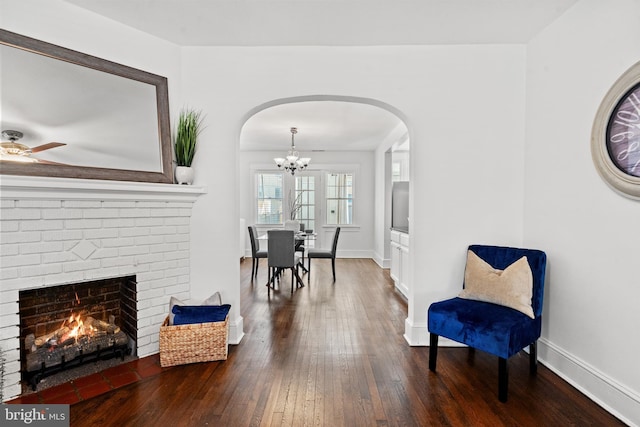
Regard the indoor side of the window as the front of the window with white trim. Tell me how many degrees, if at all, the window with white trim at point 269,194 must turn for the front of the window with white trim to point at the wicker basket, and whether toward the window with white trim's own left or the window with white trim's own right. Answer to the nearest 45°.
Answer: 0° — it already faces it

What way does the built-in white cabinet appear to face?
to the viewer's left

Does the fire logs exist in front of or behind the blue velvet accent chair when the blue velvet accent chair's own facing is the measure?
in front

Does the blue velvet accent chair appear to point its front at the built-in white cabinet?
no

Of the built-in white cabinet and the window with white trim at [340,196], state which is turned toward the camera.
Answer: the window with white trim

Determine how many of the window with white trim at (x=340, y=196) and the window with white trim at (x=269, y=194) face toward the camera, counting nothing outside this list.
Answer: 2

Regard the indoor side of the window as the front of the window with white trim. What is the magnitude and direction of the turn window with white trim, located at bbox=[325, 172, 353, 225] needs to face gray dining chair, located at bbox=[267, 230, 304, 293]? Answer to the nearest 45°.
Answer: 0° — it already faces it

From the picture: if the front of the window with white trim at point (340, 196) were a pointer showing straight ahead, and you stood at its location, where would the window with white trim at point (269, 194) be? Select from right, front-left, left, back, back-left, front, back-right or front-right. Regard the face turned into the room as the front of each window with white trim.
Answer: right

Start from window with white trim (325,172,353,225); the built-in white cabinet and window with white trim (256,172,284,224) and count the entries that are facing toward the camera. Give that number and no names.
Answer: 2

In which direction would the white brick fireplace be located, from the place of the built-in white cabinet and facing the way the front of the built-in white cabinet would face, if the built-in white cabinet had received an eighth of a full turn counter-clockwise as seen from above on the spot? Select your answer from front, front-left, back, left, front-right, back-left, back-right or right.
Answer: front

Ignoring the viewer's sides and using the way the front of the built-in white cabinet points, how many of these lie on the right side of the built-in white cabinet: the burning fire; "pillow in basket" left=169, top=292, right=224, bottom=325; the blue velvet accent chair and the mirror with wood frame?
0

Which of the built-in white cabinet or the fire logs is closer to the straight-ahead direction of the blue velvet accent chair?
the fire logs

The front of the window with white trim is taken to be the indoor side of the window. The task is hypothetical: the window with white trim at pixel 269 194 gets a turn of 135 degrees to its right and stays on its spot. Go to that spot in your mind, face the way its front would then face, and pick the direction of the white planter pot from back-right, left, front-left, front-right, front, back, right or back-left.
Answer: back-left

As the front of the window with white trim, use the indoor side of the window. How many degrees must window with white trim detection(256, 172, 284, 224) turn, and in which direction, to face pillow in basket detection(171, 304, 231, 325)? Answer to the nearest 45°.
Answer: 0° — it already faces it

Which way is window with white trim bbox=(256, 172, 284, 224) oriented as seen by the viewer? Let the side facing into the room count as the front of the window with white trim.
toward the camera

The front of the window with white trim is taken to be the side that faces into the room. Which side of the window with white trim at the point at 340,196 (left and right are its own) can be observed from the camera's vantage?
front
